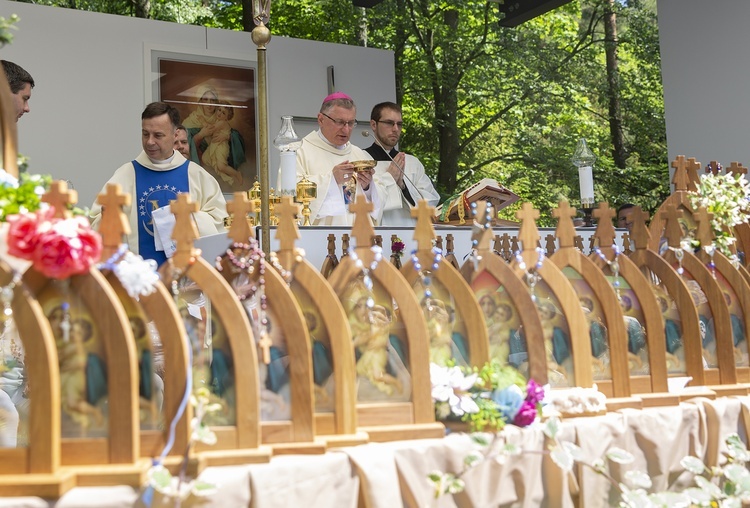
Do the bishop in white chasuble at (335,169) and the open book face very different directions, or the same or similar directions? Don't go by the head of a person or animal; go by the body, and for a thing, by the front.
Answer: very different directions

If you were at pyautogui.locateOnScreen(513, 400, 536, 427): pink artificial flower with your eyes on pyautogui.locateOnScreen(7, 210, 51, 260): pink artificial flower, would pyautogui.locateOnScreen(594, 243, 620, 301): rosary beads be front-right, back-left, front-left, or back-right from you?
back-right

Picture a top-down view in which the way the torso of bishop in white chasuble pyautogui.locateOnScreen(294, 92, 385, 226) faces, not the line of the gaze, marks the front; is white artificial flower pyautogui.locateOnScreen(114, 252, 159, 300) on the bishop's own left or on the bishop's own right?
on the bishop's own right
